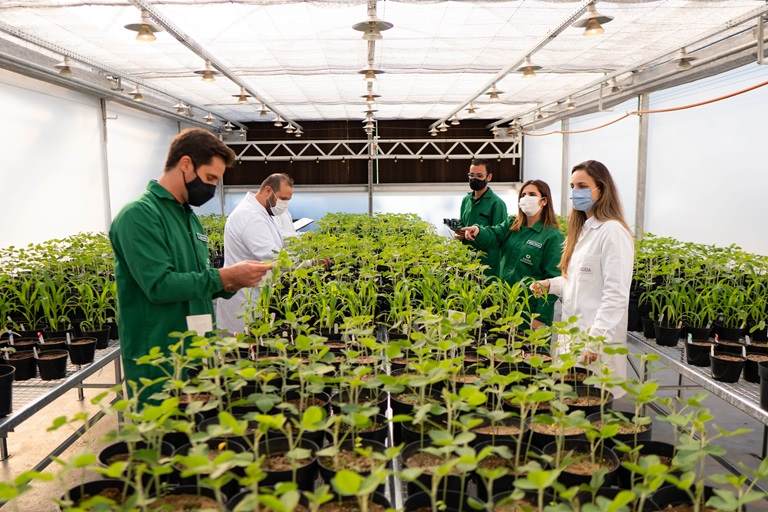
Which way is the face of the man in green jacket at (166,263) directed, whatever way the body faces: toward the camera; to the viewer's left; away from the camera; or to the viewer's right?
to the viewer's right

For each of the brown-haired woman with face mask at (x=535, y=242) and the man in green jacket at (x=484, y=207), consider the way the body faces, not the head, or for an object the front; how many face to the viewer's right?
0

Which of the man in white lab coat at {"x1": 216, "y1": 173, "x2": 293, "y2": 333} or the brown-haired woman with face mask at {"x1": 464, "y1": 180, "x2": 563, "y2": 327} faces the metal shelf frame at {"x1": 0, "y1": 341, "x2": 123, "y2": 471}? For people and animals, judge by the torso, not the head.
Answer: the brown-haired woman with face mask

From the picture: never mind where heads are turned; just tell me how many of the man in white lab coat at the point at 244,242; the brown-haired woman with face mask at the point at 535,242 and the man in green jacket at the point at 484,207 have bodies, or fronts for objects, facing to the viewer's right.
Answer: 1

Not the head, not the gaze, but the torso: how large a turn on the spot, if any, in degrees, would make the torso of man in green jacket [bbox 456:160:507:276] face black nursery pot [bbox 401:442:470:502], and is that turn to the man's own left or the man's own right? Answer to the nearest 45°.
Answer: approximately 45° to the man's own left

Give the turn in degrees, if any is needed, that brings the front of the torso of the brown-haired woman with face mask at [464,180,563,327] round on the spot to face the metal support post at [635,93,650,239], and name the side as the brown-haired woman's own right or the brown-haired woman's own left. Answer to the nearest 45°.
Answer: approximately 135° to the brown-haired woman's own right

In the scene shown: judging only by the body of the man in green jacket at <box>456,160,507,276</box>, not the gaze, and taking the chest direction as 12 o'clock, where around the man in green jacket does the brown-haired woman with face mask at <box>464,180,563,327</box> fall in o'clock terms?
The brown-haired woman with face mask is roughly at 10 o'clock from the man in green jacket.

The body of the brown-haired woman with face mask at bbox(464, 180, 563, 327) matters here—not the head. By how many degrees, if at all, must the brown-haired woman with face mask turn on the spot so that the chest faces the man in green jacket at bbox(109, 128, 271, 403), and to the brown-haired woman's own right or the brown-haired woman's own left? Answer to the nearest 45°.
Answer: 0° — they already face them

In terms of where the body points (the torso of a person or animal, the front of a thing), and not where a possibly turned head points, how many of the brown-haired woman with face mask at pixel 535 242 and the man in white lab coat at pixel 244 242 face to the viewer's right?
1

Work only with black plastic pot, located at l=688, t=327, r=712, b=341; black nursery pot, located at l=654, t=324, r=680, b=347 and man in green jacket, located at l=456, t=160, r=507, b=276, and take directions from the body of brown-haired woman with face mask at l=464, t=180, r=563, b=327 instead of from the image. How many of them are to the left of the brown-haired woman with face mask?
2

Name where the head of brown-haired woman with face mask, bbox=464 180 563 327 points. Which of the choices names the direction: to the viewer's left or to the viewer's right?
to the viewer's left
